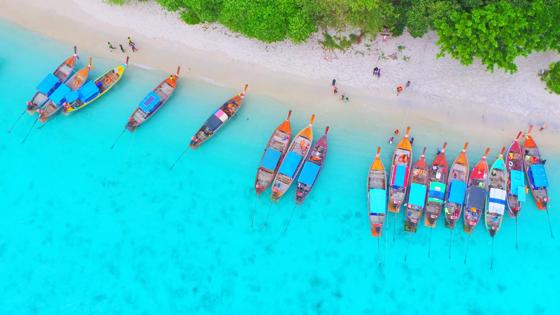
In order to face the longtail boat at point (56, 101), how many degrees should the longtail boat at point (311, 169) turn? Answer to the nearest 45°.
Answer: approximately 90° to its left

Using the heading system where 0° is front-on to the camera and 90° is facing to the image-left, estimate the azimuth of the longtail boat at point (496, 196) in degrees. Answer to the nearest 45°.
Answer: approximately 180°

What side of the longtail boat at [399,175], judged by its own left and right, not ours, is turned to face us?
back

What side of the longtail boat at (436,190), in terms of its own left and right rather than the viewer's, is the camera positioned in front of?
back

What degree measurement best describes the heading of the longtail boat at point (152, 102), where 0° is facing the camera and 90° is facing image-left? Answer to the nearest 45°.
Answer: approximately 225°

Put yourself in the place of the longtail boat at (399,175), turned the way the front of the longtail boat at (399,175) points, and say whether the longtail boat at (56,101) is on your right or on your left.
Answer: on your left

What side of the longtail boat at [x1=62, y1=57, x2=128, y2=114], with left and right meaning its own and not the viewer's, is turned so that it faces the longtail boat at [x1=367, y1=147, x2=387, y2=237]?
right

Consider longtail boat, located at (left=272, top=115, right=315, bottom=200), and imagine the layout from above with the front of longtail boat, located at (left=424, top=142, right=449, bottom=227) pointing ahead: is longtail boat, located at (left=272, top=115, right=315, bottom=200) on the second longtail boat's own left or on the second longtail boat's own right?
on the second longtail boat's own left

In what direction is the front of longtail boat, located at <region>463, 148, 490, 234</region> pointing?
away from the camera
